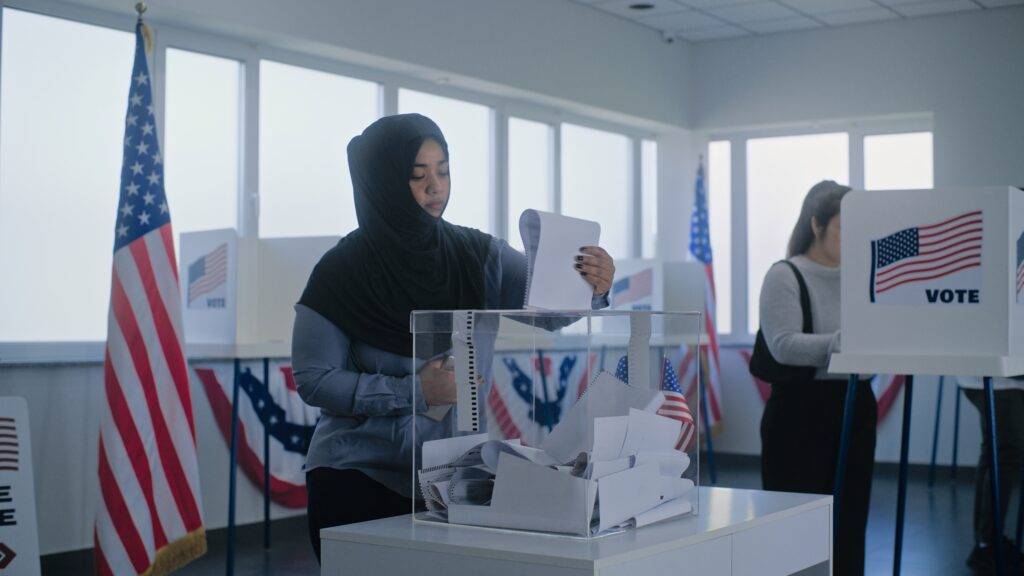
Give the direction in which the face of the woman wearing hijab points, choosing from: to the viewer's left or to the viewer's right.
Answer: to the viewer's right

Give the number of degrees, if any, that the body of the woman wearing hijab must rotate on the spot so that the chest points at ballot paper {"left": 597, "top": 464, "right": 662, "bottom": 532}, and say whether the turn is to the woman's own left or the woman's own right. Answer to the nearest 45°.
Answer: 0° — they already face it

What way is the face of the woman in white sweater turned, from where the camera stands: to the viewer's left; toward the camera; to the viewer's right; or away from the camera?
to the viewer's right

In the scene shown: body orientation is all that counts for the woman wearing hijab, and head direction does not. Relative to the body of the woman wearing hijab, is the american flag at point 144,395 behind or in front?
behind

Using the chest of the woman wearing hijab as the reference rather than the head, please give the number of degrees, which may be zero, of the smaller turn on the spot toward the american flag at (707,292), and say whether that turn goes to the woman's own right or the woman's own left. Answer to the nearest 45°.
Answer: approximately 135° to the woman's own left

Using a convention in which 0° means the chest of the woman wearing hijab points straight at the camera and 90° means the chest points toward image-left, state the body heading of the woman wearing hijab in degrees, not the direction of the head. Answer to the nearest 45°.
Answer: approximately 315°

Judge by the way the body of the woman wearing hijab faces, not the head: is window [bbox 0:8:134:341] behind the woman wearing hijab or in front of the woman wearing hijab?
behind

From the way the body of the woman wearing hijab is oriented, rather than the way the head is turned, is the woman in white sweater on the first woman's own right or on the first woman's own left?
on the first woman's own left
